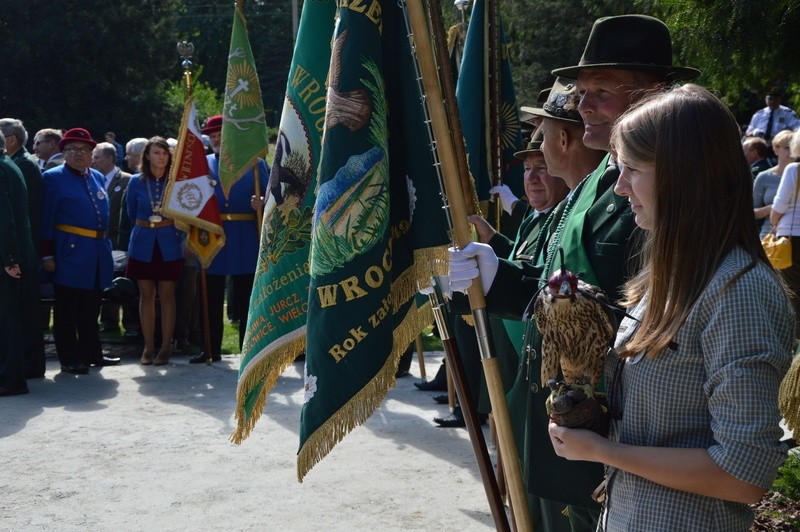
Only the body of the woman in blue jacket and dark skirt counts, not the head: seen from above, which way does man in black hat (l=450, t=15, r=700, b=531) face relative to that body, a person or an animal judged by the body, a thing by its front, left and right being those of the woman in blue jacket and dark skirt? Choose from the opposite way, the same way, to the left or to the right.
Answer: to the right

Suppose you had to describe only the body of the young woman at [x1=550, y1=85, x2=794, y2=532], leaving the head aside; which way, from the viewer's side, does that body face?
to the viewer's left

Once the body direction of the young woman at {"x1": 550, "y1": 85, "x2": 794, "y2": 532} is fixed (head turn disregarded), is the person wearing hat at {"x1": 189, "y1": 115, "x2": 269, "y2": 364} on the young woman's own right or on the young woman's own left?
on the young woman's own right

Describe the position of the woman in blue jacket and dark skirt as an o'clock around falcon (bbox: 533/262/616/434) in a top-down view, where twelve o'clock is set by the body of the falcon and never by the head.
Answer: The woman in blue jacket and dark skirt is roughly at 5 o'clock from the falcon.

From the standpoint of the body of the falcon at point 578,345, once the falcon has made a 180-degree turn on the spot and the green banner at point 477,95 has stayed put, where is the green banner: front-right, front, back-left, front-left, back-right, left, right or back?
front

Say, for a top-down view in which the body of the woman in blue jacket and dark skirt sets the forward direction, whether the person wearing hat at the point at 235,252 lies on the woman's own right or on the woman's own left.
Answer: on the woman's own left

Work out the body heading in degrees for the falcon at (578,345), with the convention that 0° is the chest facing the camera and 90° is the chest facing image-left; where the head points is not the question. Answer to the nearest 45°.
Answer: approximately 0°

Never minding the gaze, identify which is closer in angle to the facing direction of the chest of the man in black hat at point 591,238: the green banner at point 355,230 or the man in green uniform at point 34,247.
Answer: the green banner

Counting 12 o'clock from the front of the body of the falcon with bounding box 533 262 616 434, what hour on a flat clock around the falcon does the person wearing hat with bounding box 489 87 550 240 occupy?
The person wearing hat is roughly at 6 o'clock from the falcon.

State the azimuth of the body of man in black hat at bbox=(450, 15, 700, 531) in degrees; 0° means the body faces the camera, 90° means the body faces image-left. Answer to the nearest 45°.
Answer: approximately 45°

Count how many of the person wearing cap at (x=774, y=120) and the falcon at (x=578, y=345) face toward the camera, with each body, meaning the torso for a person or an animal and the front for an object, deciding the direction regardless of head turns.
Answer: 2
